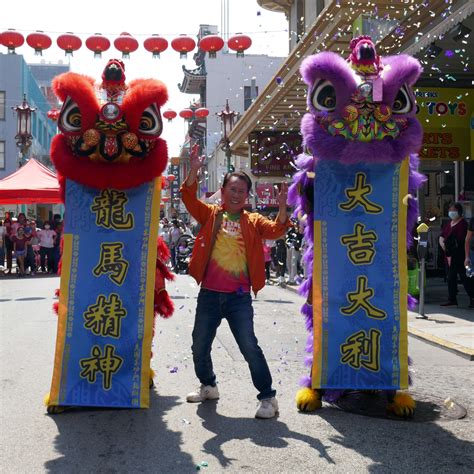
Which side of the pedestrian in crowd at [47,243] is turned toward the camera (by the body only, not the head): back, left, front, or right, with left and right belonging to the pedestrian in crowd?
front

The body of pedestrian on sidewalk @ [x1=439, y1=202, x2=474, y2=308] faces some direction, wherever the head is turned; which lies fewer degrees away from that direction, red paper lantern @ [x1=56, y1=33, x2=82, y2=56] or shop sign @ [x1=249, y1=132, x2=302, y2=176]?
the red paper lantern

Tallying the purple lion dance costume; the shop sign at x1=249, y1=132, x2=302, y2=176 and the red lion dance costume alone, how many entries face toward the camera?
3

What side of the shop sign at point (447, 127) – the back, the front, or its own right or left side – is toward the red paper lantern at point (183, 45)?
right

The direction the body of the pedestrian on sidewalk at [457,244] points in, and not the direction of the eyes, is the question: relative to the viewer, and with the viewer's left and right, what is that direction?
facing the viewer and to the left of the viewer

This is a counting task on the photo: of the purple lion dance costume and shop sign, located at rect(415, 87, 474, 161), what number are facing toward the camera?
2

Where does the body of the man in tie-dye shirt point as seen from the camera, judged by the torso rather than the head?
toward the camera

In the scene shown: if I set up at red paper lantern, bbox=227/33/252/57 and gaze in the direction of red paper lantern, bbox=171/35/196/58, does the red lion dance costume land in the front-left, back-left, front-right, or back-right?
front-left

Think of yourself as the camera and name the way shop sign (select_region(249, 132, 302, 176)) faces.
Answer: facing the viewer
